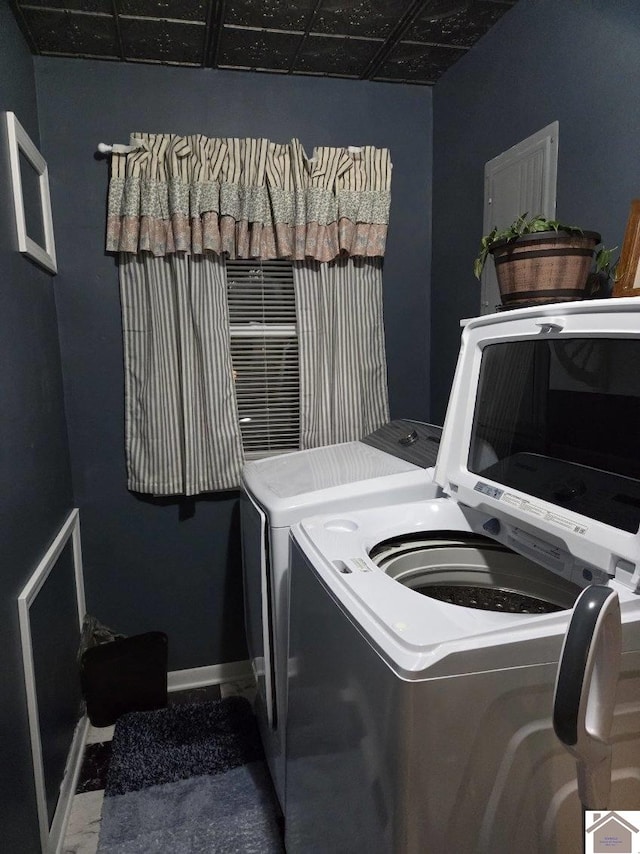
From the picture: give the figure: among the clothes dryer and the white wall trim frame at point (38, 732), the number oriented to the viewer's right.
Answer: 1

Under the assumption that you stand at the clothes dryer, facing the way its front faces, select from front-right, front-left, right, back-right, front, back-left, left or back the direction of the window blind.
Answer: right

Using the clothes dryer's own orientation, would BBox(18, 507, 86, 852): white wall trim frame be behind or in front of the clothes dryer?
in front

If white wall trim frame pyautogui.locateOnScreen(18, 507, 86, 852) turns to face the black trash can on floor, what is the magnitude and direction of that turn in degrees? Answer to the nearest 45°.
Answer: approximately 45° to its left

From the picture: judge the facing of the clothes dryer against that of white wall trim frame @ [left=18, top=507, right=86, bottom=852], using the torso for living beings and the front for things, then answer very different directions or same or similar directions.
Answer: very different directions

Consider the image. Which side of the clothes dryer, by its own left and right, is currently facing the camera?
left

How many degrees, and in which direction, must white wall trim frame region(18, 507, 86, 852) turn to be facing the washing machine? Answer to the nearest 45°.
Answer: approximately 45° to its right

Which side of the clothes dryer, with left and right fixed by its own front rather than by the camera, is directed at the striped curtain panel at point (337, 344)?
right

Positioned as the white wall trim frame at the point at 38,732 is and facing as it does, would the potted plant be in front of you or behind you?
in front

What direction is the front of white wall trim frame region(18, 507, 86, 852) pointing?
to the viewer's right
